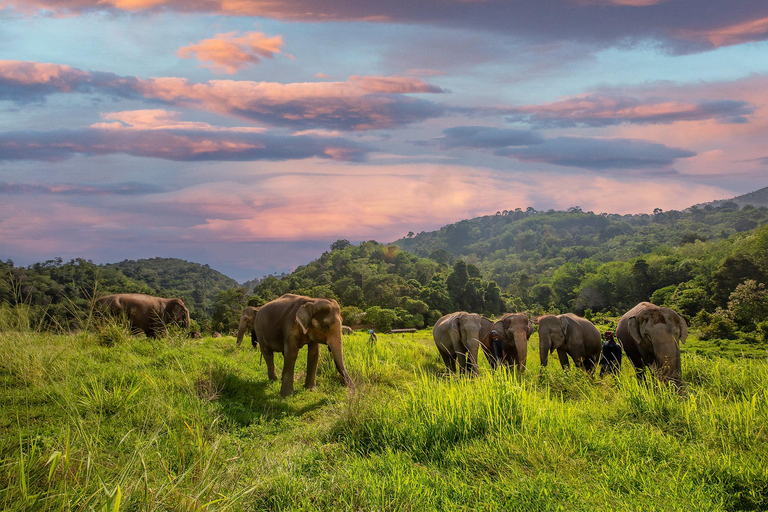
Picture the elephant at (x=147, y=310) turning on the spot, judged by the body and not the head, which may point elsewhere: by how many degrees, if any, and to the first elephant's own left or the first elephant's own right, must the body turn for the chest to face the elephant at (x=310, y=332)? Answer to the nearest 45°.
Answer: approximately 90° to the first elephant's own right

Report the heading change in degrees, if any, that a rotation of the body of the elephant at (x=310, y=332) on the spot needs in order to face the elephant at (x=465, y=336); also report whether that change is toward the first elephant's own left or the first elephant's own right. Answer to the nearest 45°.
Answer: approximately 90° to the first elephant's own left

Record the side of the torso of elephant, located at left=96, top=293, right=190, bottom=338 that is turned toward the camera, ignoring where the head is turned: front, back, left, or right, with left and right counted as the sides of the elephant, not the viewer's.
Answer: right

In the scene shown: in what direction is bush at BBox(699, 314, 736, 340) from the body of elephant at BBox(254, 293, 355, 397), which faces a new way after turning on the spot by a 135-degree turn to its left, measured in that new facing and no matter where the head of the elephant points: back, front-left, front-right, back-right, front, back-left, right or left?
front-right

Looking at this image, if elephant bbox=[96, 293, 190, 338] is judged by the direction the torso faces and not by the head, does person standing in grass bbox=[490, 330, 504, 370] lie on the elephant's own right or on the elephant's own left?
on the elephant's own right

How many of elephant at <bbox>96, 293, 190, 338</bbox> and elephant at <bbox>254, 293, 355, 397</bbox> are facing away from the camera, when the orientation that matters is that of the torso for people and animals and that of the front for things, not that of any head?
0

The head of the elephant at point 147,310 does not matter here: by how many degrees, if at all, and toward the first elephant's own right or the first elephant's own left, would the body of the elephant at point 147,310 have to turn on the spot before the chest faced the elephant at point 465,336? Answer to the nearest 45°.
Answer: approximately 45° to the first elephant's own right
